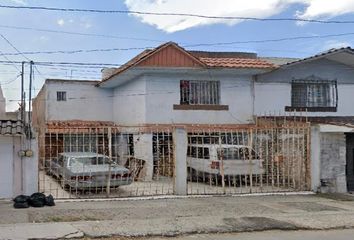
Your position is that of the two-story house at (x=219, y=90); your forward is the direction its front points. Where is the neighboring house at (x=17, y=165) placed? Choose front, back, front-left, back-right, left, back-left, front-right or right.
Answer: front-right

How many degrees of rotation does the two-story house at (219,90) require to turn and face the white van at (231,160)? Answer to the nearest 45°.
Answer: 0° — it already faces it

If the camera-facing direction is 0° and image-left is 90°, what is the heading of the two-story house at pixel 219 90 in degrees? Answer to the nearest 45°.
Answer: approximately 0°

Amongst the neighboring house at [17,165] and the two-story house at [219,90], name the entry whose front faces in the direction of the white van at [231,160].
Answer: the two-story house

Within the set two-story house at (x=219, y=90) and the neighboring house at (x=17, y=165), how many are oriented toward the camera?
2

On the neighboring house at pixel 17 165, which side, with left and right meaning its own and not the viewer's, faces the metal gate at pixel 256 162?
left

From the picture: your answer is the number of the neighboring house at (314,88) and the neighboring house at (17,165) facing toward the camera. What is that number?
2

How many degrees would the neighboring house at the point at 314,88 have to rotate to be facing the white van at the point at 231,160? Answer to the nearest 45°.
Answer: approximately 45° to its right

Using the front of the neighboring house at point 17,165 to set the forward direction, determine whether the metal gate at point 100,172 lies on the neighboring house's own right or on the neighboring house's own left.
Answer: on the neighboring house's own left

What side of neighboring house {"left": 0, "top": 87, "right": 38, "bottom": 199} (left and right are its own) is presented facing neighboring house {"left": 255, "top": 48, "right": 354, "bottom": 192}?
left

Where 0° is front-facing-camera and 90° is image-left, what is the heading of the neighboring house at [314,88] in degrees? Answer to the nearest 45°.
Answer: approximately 0°
